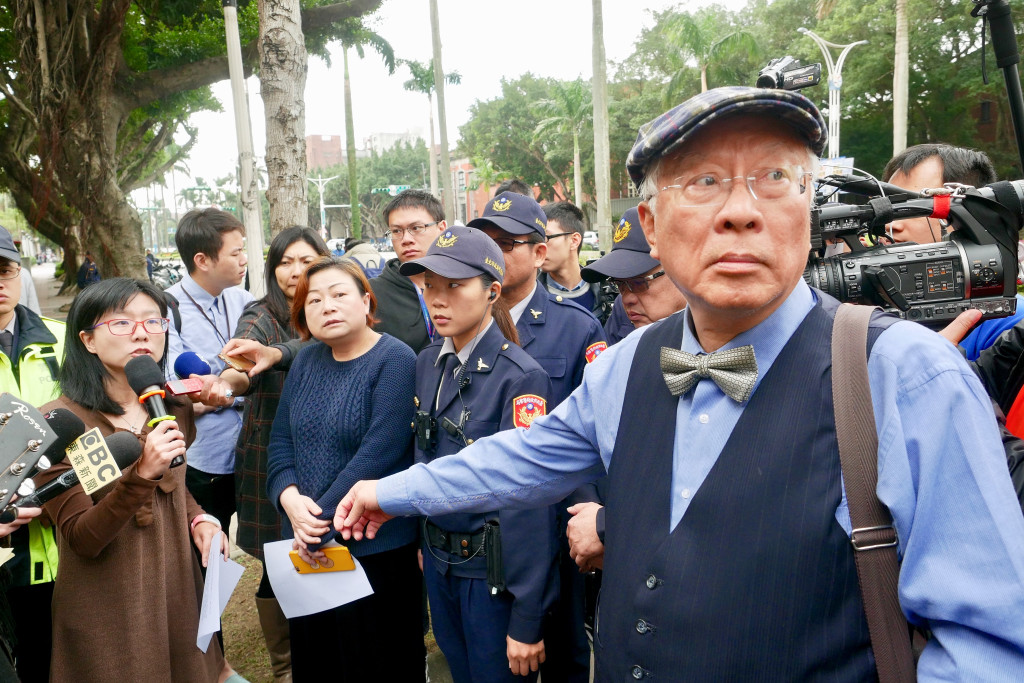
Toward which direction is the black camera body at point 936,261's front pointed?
to the viewer's left

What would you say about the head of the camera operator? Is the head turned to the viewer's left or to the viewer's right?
to the viewer's left

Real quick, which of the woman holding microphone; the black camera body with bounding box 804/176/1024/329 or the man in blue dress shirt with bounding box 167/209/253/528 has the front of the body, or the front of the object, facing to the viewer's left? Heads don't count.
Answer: the black camera body

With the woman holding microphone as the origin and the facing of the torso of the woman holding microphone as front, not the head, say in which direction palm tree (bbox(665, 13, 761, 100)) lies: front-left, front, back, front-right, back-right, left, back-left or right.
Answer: left

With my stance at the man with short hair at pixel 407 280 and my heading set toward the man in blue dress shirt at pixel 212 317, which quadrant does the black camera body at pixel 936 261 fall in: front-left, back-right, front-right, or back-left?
back-left

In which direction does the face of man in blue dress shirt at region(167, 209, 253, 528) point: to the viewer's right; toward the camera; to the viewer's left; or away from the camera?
to the viewer's right

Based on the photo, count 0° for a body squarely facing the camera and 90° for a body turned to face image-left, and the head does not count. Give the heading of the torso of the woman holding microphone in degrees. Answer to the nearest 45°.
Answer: approximately 315°

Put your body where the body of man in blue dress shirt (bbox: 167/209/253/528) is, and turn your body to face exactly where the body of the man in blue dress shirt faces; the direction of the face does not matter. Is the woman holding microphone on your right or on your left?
on your right
